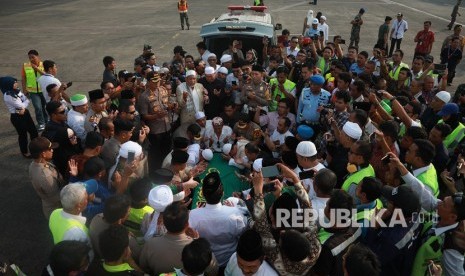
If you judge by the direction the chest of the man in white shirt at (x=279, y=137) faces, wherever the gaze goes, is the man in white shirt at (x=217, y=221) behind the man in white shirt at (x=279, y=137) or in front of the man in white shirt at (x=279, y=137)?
in front

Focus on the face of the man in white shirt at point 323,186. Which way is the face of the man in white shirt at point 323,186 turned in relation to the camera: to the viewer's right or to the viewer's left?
to the viewer's left

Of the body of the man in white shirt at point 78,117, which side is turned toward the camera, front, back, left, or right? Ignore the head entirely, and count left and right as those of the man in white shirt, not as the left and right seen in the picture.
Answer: right

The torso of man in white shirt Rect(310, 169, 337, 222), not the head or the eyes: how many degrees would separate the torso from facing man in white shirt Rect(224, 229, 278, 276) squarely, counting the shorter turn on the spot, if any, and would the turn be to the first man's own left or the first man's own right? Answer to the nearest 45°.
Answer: approximately 90° to the first man's own left

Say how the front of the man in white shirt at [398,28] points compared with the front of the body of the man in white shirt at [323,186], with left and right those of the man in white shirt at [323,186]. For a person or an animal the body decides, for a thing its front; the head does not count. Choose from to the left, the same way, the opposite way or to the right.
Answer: to the left

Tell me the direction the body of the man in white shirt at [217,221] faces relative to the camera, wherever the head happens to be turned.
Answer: away from the camera

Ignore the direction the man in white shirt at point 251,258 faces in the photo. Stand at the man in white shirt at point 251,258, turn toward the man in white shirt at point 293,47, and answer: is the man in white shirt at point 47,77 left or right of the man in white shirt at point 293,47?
left

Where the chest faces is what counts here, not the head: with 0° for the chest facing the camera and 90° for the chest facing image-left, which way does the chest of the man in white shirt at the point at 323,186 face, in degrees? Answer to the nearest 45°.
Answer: approximately 135°

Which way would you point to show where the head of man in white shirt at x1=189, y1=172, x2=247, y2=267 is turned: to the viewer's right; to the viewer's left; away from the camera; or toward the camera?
away from the camera

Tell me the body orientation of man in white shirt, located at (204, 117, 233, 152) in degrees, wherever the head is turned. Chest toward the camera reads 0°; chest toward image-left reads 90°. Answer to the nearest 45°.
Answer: approximately 0°

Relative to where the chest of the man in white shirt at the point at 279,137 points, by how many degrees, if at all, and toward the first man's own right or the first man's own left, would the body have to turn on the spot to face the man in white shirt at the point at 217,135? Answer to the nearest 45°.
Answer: approximately 45° to the first man's own right

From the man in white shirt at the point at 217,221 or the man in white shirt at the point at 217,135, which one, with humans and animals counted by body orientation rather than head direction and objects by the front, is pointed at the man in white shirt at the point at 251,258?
the man in white shirt at the point at 217,135

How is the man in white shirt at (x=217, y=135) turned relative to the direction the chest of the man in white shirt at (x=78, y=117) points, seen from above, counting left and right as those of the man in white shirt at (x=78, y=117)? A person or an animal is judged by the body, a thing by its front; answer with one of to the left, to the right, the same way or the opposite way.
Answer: to the right

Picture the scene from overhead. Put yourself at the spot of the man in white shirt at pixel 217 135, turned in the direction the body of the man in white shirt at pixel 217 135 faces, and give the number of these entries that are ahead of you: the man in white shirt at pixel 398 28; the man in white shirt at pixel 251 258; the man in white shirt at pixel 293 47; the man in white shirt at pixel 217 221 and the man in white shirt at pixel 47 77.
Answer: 2

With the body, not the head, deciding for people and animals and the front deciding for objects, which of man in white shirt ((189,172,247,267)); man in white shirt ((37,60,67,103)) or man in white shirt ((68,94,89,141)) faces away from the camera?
man in white shirt ((189,172,247,267))
